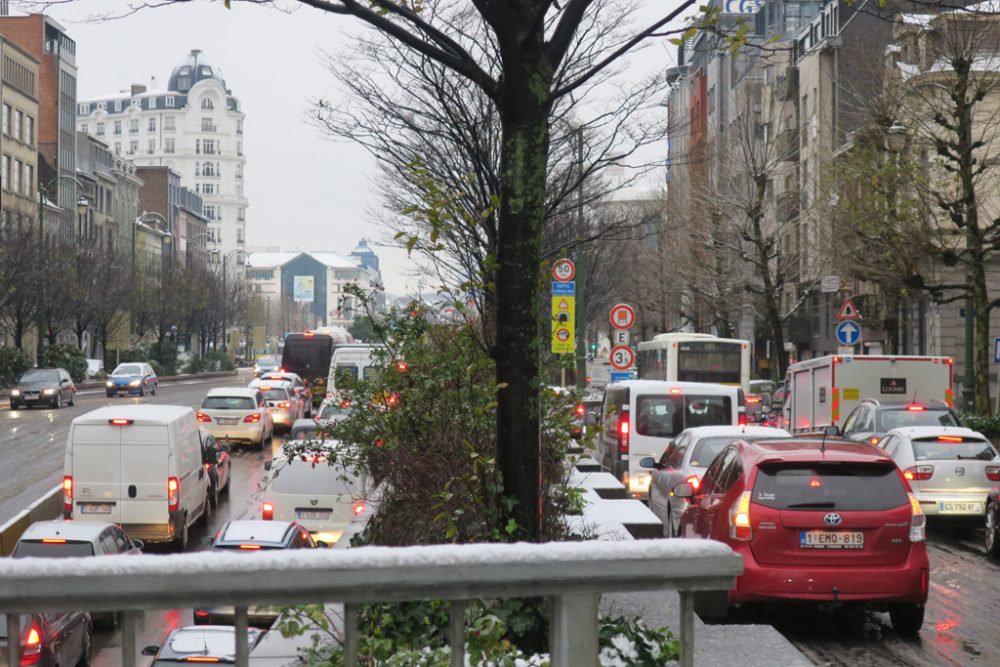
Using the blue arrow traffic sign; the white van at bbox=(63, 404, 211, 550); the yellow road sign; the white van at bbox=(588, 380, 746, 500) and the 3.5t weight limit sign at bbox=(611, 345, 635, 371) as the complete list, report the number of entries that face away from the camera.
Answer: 2

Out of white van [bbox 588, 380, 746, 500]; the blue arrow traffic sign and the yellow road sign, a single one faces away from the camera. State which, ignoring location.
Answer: the white van

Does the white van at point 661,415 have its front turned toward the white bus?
yes

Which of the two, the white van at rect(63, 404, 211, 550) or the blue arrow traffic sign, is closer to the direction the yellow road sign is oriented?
the white van

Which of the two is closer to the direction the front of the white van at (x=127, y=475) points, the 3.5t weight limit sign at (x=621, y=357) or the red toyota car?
the 3.5t weight limit sign

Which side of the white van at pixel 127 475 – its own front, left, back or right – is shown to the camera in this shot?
back

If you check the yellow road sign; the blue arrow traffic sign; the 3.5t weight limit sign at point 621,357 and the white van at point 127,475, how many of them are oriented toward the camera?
3

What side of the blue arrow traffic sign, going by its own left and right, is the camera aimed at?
front

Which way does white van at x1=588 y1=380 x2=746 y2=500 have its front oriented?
away from the camera

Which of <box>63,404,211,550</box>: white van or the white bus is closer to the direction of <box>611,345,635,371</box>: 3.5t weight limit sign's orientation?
the white van

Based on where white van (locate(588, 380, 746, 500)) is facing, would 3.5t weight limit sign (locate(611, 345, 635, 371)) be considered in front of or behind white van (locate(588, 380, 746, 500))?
in front

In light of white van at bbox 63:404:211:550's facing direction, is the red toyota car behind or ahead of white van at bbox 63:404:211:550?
behind

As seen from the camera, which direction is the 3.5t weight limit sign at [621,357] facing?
toward the camera
